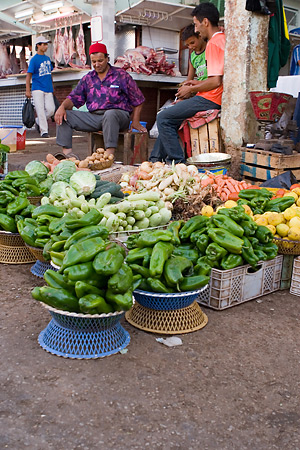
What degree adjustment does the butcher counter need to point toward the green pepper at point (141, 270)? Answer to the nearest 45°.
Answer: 0° — it already faces it

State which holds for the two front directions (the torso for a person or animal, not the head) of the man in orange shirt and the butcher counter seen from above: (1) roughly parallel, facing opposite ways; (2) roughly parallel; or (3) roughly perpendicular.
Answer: roughly perpendicular

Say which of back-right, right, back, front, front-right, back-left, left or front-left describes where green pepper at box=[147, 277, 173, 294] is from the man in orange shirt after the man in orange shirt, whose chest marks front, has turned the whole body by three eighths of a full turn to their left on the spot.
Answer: front-right

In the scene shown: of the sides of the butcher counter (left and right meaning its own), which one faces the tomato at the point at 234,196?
front

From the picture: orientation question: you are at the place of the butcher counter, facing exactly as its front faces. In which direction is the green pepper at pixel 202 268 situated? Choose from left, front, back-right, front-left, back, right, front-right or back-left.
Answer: front

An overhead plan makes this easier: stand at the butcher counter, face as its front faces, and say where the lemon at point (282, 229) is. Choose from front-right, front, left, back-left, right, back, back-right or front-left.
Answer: front

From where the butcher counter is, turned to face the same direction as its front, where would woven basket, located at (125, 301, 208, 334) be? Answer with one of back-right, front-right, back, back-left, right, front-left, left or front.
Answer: front

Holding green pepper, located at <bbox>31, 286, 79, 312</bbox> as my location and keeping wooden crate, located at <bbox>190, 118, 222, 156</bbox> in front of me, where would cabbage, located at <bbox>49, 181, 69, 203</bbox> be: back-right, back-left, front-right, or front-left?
front-left

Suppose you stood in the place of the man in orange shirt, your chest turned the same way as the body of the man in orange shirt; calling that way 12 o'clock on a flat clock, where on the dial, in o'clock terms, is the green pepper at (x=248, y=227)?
The green pepper is roughly at 9 o'clock from the man in orange shirt.

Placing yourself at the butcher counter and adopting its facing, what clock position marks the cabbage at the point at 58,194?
The cabbage is roughly at 12 o'clock from the butcher counter.

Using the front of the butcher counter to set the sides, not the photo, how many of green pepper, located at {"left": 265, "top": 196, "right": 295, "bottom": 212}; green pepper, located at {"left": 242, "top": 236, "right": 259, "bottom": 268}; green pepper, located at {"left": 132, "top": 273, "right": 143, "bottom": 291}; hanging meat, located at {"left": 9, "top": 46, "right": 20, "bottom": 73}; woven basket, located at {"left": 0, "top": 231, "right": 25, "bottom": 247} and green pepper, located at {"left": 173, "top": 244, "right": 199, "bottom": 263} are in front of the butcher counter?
5

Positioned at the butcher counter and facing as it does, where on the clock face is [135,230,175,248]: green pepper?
The green pepper is roughly at 12 o'clock from the butcher counter.

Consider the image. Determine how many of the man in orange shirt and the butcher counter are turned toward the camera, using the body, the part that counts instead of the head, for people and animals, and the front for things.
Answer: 1

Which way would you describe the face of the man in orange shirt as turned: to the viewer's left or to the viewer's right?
to the viewer's left

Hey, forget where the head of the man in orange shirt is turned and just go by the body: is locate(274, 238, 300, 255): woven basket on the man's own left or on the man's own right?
on the man's own left

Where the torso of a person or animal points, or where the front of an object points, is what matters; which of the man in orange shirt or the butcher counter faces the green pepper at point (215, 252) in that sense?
the butcher counter

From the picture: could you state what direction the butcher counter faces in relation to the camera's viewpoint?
facing the viewer

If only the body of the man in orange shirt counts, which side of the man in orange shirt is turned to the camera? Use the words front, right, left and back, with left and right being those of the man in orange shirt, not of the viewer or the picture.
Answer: left
